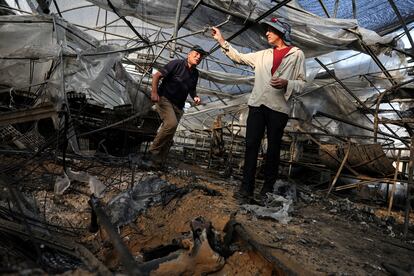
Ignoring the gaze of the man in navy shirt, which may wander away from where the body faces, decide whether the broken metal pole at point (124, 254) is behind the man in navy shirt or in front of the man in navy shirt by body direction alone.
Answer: in front

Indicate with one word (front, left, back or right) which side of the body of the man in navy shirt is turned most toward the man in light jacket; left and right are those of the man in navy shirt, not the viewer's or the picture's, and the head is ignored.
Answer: front

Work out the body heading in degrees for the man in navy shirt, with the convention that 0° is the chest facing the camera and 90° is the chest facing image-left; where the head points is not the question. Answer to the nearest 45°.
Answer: approximately 315°

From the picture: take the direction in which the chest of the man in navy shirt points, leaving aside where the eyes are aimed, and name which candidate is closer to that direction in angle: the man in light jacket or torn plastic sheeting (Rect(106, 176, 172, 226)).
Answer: the man in light jacket

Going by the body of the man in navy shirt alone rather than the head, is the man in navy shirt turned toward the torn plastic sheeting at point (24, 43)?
no

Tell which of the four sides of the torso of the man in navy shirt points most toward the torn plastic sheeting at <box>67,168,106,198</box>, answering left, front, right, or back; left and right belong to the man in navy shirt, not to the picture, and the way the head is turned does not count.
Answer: right

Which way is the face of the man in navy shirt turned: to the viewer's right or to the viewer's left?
to the viewer's right

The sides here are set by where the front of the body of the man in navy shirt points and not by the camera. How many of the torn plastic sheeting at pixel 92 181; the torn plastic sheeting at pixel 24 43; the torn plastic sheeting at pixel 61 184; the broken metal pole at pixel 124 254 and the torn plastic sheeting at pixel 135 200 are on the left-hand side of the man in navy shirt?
0

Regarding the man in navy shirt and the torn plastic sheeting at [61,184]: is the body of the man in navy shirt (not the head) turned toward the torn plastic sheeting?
no

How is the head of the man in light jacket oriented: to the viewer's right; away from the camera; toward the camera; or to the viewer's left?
to the viewer's left

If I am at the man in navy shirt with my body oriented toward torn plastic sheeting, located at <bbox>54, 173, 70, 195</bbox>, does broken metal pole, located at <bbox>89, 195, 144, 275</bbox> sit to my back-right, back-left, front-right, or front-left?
front-left

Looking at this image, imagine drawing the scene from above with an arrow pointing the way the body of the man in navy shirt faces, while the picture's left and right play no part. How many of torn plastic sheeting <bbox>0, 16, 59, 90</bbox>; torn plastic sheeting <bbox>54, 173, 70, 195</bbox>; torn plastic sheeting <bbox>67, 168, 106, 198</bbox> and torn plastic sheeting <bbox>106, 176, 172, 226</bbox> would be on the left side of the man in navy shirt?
0
